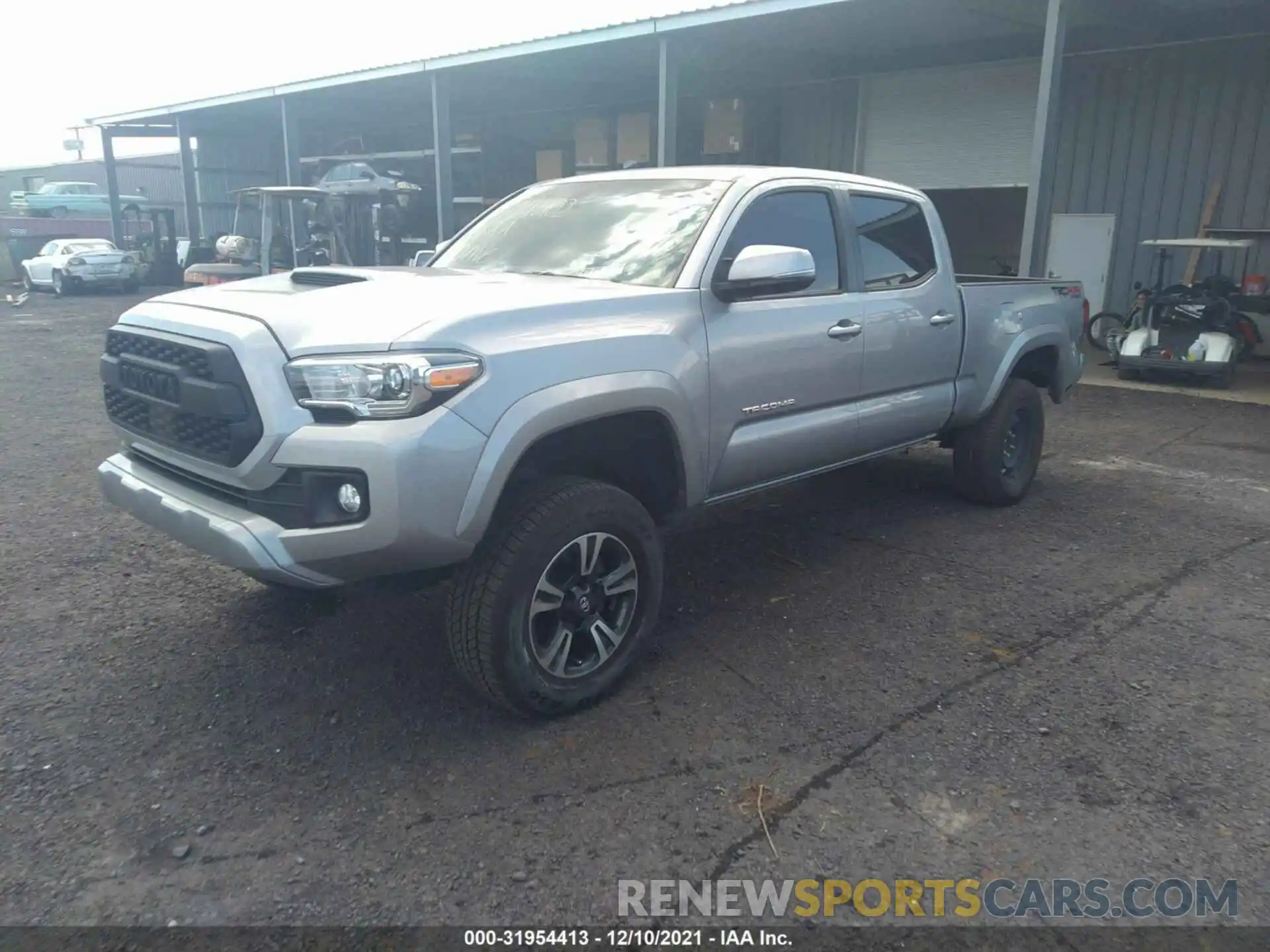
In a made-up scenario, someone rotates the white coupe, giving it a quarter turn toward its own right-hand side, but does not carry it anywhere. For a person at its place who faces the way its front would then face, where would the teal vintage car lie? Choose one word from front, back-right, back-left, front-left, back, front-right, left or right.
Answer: front-left

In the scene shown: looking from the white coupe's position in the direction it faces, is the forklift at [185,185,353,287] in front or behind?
behind

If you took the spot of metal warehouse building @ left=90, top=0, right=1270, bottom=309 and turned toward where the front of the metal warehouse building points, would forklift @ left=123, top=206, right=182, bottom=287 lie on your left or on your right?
on your right

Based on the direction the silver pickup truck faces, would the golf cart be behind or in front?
behind

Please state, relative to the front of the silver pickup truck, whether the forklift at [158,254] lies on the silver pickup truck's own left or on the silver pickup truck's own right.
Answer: on the silver pickup truck's own right

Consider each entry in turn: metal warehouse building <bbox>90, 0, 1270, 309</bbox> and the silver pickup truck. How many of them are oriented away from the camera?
0

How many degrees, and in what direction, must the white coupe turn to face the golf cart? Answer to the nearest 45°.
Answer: approximately 180°
